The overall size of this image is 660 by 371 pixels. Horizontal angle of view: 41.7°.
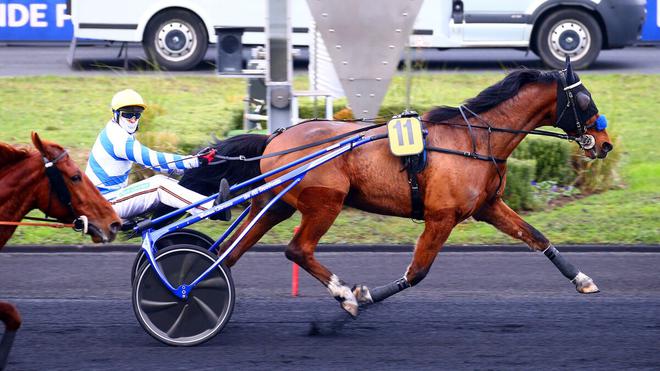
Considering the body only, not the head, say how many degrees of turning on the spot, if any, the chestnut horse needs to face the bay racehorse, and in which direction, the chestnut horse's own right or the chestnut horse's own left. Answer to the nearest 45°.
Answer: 0° — it already faces it

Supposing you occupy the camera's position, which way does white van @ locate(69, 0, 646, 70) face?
facing to the right of the viewer

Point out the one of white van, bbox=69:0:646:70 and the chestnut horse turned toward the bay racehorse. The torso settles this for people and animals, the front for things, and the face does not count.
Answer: the chestnut horse

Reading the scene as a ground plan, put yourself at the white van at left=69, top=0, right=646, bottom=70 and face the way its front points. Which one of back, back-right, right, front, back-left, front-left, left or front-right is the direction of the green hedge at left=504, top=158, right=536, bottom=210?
right

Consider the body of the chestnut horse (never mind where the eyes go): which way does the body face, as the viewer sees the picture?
to the viewer's right

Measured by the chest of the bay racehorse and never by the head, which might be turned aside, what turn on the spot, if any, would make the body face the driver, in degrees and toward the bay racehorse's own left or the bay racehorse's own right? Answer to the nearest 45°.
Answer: approximately 180°

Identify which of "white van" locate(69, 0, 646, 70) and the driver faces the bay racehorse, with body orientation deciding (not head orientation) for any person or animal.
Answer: the driver

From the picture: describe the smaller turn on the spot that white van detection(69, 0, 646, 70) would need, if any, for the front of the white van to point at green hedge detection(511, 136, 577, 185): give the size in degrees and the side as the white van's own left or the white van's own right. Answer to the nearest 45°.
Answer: approximately 90° to the white van's own right

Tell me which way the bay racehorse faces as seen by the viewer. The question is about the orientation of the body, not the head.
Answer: to the viewer's right

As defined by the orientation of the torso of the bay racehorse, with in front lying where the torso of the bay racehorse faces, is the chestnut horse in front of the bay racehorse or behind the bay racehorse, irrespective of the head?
behind

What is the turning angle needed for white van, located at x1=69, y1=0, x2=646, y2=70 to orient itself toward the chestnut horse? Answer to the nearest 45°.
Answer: approximately 90° to its right

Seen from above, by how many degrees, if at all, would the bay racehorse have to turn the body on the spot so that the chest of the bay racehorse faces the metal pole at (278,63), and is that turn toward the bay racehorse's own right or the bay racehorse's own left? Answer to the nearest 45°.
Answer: approximately 135° to the bay racehorse's own left

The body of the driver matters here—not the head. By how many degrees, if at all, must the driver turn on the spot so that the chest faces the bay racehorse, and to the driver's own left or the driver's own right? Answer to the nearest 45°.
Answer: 0° — they already face it

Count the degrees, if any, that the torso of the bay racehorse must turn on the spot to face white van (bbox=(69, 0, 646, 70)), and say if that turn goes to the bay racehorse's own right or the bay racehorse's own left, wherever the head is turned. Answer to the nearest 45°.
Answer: approximately 90° to the bay racehorse's own left
